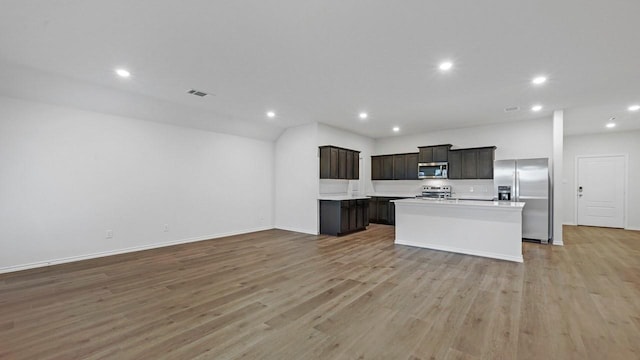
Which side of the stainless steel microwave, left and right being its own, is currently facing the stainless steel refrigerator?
left

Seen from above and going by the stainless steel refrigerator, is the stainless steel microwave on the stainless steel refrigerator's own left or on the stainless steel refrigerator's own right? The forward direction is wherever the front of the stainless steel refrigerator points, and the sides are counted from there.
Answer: on the stainless steel refrigerator's own right

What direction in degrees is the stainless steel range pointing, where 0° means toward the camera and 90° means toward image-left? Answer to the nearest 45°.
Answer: approximately 0°

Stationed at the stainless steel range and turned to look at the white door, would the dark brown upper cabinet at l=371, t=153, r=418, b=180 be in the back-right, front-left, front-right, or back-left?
back-left

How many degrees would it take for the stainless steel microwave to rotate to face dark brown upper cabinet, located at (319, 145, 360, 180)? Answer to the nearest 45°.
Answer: approximately 45° to its right

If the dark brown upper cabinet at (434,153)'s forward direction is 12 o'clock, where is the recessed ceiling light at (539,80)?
The recessed ceiling light is roughly at 11 o'clock from the dark brown upper cabinet.

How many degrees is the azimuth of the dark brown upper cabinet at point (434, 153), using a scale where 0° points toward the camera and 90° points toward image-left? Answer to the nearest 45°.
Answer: approximately 0°

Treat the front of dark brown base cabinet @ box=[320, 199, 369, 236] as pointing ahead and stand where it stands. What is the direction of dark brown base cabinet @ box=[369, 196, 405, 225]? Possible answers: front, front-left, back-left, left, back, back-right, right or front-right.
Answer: left

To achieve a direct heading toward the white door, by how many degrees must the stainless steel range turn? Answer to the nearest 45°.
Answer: approximately 135° to its left

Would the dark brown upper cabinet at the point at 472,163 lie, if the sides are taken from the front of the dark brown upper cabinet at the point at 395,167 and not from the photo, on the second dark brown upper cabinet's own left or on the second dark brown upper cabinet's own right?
on the second dark brown upper cabinet's own left
